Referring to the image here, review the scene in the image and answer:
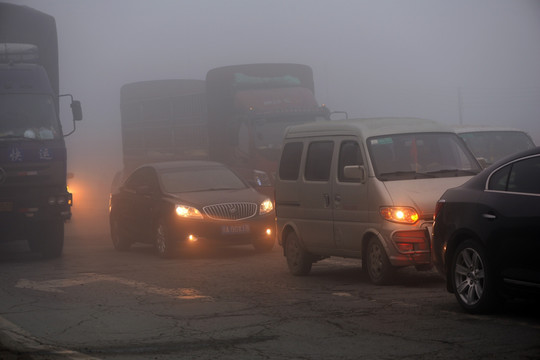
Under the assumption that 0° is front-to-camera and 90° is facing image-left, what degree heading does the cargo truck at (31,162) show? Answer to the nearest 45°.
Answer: approximately 0°

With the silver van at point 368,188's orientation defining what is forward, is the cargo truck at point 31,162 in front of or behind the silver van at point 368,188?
behind

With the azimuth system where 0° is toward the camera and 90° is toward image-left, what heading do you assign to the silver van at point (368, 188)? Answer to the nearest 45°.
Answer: approximately 315°

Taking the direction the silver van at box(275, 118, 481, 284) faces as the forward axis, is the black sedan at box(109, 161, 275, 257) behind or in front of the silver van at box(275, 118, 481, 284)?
behind

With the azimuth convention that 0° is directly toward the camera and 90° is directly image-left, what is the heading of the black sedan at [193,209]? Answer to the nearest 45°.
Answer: approximately 315°
